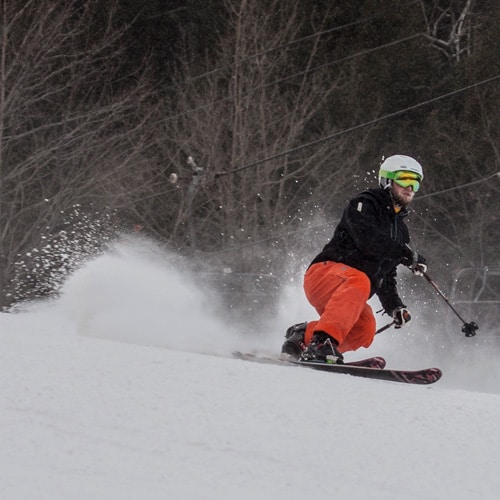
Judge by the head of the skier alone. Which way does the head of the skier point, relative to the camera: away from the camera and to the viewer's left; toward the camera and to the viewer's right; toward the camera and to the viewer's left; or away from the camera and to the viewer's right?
toward the camera and to the viewer's right

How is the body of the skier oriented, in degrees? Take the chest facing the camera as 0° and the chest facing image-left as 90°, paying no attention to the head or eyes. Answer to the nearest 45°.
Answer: approximately 315°

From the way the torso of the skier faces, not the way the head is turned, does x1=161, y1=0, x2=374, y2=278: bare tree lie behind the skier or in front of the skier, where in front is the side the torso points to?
behind

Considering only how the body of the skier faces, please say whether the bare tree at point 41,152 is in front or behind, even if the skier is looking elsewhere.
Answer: behind
